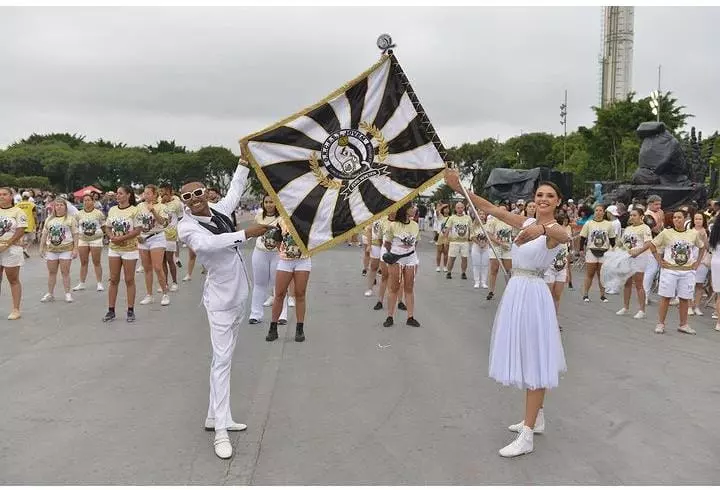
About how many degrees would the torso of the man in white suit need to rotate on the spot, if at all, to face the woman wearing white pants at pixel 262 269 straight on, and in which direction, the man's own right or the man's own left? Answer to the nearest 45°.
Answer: approximately 135° to the man's own left

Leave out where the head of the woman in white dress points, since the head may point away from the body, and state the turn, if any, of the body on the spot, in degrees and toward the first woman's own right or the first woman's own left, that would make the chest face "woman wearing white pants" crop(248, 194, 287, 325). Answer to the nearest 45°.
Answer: approximately 90° to the first woman's own right

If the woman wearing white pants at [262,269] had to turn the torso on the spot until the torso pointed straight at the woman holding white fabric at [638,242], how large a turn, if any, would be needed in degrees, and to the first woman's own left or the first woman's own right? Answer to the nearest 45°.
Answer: approximately 90° to the first woman's own left

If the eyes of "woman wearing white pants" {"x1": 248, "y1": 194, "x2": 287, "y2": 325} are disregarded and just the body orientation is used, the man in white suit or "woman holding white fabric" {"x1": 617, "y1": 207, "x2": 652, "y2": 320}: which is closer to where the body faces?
the man in white suit

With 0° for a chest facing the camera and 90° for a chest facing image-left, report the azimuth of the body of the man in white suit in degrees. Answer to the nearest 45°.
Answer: approximately 315°

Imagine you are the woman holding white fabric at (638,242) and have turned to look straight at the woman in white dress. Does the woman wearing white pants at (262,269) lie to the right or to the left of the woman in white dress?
right

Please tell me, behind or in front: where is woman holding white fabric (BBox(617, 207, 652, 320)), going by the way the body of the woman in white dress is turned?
behind
